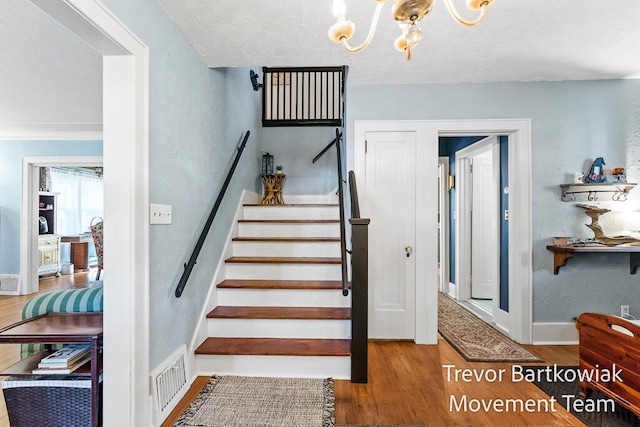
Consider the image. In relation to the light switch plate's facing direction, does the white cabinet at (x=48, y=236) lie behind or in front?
behind

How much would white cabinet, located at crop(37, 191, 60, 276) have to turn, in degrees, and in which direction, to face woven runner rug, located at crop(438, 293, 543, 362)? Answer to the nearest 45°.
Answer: approximately 45° to its left

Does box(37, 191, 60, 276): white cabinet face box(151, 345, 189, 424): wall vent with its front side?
yes

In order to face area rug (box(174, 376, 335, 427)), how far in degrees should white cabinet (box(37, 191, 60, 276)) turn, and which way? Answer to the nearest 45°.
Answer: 0° — it already faces it

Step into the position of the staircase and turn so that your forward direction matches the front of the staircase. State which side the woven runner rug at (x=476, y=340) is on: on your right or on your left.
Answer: on your left

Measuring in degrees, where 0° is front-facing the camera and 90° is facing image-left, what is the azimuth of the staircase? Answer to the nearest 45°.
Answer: approximately 0°
